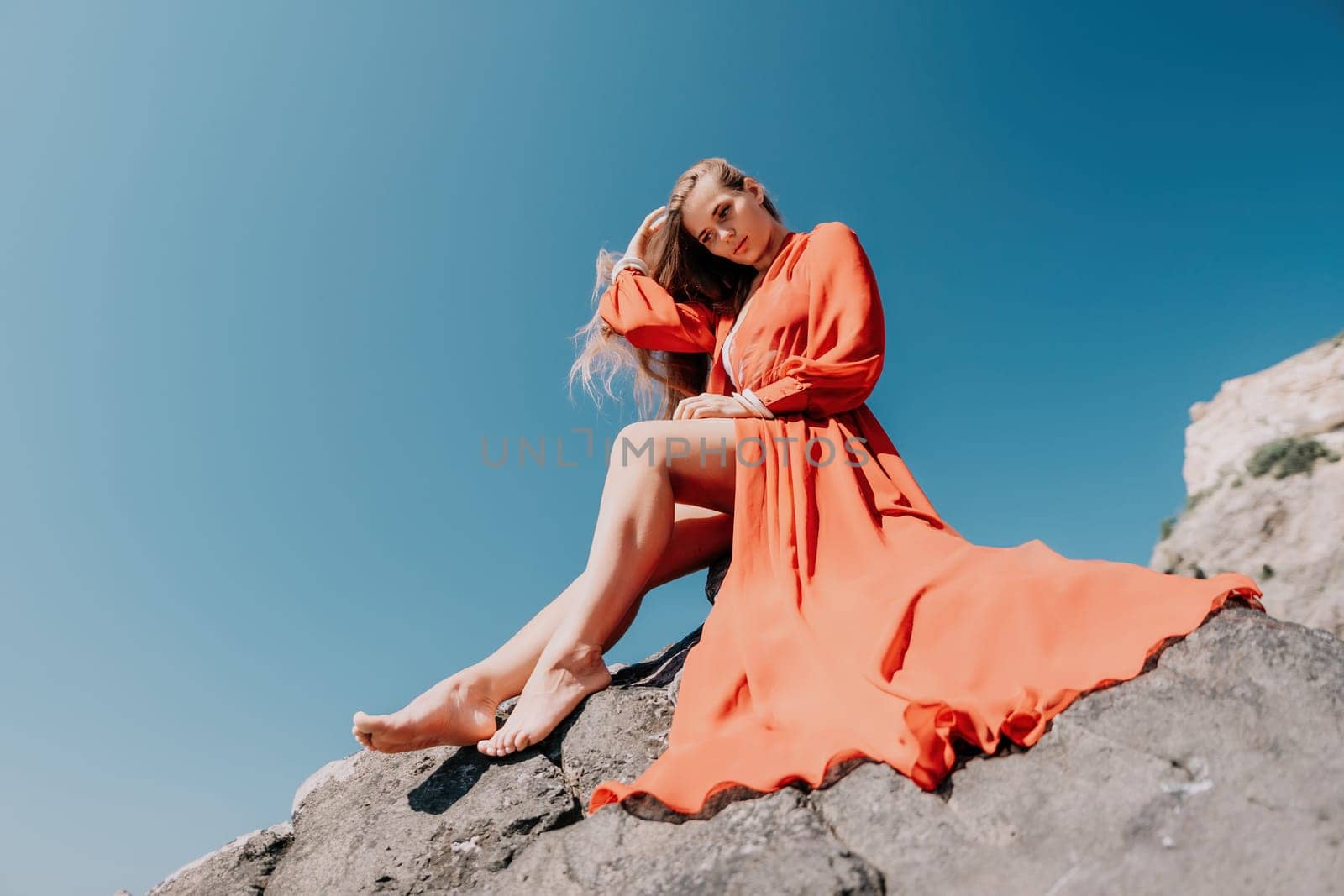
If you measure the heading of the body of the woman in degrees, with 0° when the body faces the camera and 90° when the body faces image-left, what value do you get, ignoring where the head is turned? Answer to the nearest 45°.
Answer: approximately 45°

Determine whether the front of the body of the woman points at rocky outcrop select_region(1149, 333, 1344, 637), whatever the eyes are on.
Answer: no
